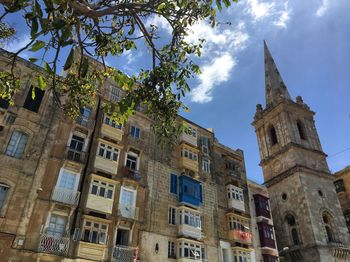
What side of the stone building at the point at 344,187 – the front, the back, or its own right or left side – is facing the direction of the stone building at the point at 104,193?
front

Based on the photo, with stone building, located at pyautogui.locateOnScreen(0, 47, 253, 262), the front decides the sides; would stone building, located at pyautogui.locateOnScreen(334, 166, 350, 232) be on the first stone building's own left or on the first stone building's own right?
on the first stone building's own left

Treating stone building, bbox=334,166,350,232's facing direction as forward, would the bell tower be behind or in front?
in front

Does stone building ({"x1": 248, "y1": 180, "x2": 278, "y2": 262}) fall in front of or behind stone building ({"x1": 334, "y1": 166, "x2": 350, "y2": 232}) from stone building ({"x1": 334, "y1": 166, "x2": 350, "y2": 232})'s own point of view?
in front

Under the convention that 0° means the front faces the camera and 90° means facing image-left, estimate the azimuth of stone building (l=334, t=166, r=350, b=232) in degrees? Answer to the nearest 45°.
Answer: approximately 45°

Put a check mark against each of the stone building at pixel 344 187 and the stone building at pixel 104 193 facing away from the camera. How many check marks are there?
0

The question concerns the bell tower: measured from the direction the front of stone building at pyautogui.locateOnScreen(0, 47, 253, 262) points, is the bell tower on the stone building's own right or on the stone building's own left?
on the stone building's own left
